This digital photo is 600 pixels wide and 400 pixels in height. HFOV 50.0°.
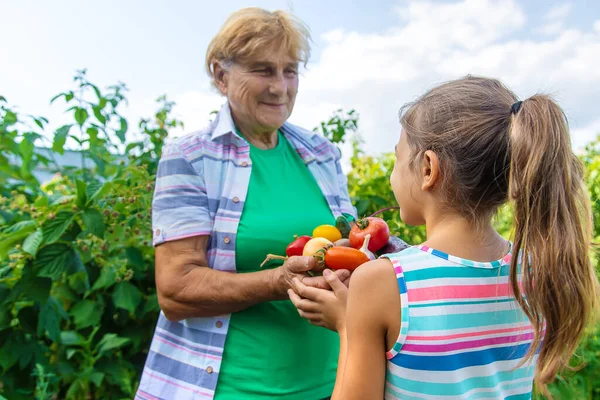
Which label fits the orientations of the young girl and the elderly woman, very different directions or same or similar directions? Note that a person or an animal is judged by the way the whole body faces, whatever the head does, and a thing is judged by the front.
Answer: very different directions

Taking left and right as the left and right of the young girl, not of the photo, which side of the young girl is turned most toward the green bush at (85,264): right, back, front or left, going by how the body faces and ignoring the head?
front

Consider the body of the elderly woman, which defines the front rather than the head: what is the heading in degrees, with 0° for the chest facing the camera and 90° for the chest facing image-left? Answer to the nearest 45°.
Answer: approximately 315°

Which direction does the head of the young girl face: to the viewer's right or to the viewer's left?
to the viewer's left

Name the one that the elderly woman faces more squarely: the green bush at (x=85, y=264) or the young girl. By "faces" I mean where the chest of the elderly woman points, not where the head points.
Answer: the young girl

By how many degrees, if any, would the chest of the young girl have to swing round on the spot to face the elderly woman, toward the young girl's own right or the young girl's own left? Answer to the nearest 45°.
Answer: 0° — they already face them

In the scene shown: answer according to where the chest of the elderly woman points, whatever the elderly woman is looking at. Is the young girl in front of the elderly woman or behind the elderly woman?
in front

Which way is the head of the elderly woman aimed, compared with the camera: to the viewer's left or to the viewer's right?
to the viewer's right

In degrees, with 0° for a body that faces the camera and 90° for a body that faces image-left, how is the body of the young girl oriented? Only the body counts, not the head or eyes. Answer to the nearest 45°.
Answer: approximately 135°

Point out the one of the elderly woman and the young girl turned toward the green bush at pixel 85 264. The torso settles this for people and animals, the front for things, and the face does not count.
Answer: the young girl
